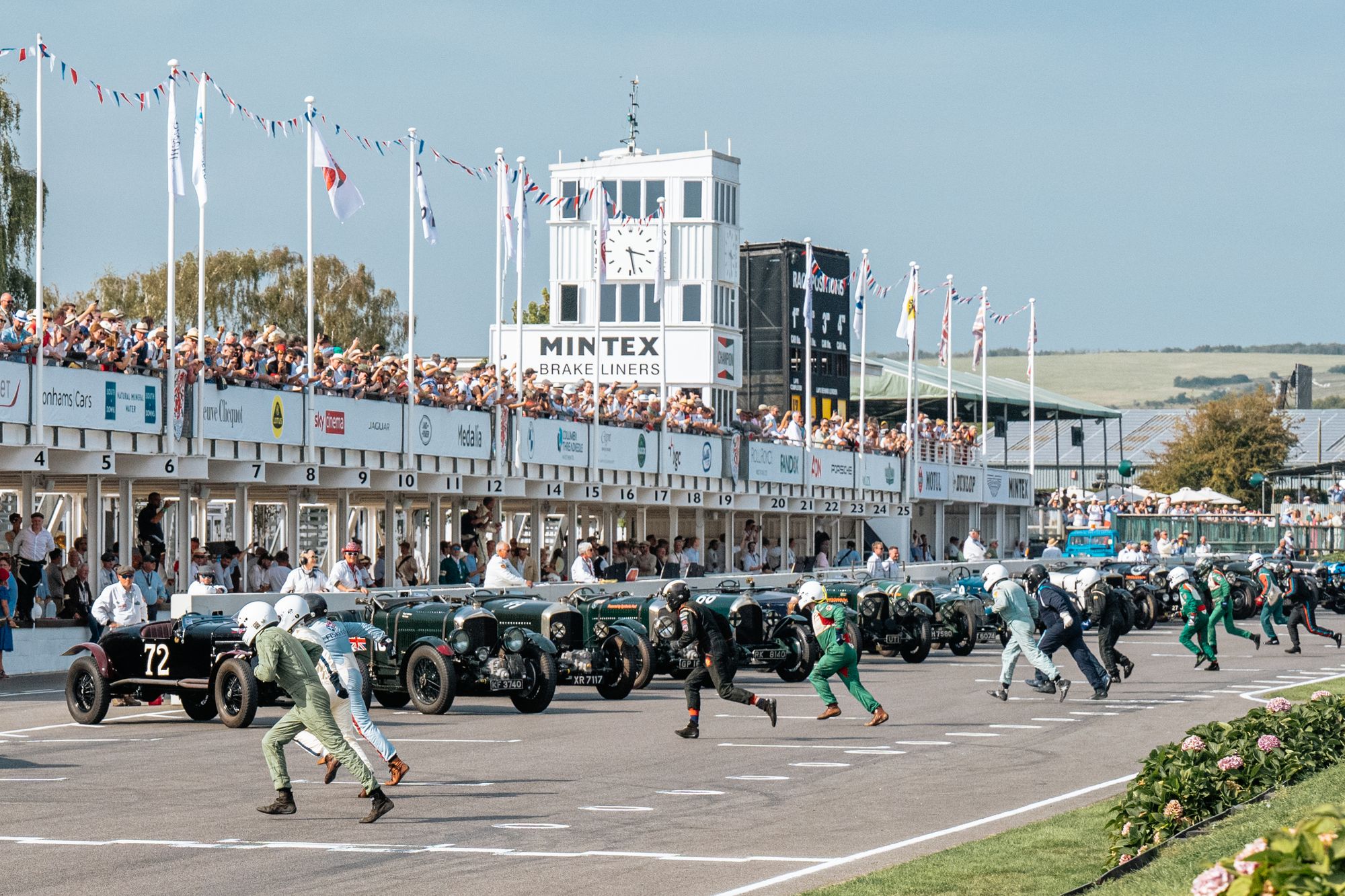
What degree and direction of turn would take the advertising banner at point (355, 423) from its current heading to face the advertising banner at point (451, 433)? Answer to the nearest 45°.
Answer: approximately 90° to its left

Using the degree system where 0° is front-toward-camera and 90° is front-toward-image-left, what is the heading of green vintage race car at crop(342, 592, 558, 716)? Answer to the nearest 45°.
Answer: approximately 315°

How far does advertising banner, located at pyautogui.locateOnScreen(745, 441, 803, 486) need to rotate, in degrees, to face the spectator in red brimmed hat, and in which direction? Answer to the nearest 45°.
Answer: approximately 45° to its right

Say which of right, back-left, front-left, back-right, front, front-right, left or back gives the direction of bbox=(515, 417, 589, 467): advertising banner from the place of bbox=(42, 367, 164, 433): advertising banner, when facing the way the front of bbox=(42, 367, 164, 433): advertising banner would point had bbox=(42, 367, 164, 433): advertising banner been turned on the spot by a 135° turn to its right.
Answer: back-right

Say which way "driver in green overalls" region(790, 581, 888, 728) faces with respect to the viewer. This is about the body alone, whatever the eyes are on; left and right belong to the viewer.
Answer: facing to the left of the viewer

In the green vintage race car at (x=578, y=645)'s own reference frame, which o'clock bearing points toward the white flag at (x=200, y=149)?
The white flag is roughly at 6 o'clock from the green vintage race car.

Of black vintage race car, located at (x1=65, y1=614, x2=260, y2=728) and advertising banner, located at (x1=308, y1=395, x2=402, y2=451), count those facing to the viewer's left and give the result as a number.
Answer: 0

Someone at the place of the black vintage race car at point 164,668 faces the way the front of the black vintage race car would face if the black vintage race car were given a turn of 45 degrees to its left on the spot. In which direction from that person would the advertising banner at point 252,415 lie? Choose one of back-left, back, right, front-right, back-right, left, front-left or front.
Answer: left

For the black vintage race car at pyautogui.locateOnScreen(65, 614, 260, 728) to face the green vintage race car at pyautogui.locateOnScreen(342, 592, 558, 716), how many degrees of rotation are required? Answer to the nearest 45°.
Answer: approximately 45° to its left

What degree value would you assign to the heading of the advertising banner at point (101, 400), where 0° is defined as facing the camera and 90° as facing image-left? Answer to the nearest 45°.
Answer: approximately 315°
